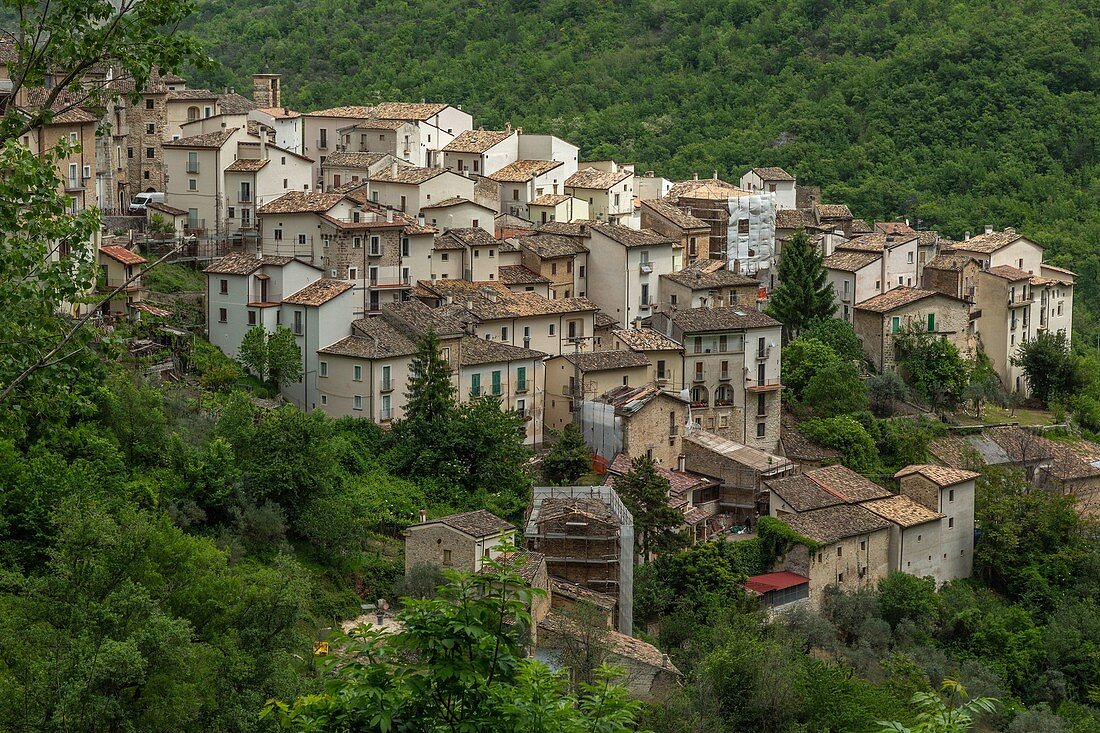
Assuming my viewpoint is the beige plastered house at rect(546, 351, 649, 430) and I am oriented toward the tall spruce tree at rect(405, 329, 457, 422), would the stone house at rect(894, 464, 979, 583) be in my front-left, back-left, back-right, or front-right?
back-left

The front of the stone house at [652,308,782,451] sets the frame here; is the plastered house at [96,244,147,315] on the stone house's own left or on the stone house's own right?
on the stone house's own right

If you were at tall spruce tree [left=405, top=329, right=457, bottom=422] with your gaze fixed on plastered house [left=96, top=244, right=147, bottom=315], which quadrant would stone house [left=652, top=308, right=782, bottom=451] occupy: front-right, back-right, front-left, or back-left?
back-right

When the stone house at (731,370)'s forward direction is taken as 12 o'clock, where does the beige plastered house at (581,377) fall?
the beige plastered house at (581,377) is roughly at 2 o'clock from the stone house at (731,370).

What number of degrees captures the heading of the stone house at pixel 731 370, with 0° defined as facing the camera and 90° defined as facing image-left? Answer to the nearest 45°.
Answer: approximately 0°

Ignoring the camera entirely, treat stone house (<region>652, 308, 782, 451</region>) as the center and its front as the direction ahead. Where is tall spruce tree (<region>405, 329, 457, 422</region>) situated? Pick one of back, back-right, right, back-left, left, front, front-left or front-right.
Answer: front-right

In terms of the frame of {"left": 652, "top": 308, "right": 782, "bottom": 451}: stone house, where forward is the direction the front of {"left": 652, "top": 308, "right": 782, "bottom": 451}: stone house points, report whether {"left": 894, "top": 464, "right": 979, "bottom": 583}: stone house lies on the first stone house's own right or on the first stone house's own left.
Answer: on the first stone house's own left

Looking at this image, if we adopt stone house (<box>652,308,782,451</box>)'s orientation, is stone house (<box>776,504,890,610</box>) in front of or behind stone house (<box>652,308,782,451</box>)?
in front

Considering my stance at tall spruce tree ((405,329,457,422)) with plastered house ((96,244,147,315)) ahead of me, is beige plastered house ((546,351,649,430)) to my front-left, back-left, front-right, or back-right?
back-right

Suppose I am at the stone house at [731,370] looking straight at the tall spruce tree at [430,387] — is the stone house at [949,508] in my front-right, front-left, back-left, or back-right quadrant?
back-left
